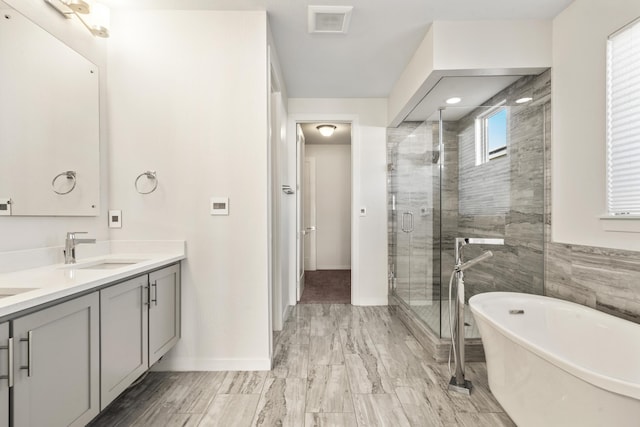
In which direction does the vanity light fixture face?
to the viewer's right

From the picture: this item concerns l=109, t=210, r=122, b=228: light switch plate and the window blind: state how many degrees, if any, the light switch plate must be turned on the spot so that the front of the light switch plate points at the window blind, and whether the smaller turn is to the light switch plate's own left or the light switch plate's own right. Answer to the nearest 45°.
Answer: approximately 45° to the light switch plate's own left

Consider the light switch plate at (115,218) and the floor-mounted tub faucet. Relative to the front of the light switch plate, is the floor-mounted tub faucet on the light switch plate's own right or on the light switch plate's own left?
on the light switch plate's own left

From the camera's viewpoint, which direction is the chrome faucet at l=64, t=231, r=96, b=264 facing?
to the viewer's right

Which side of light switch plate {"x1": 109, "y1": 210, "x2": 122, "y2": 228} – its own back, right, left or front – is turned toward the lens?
front

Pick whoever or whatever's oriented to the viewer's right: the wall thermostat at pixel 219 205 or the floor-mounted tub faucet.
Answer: the floor-mounted tub faucet

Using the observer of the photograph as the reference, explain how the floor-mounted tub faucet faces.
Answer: facing to the right of the viewer

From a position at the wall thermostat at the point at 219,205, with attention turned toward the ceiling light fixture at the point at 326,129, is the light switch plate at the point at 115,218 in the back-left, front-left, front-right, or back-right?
back-left
